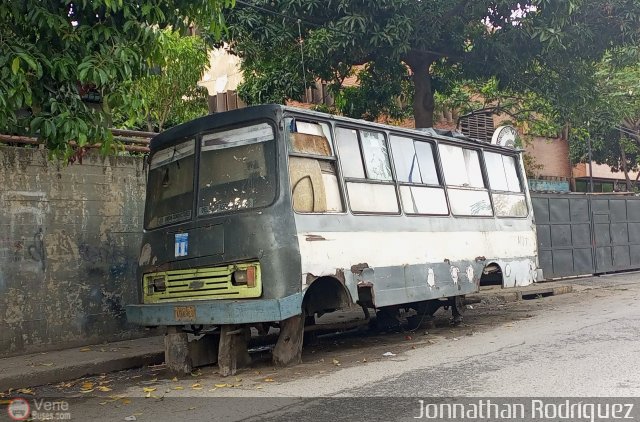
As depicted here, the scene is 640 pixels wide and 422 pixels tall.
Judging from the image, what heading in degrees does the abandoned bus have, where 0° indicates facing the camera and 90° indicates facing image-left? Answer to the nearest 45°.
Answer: approximately 45°

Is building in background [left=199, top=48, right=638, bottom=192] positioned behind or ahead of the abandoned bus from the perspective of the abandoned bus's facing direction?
behind

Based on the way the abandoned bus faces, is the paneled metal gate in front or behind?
behind

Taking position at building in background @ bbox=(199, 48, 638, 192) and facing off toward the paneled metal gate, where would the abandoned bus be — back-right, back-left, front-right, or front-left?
front-right

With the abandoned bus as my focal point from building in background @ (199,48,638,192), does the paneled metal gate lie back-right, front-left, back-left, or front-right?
front-left
